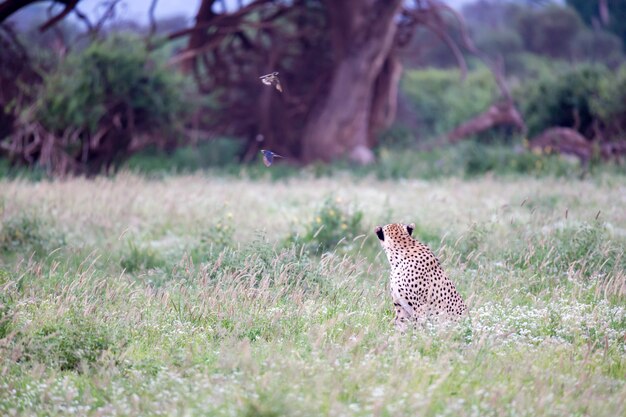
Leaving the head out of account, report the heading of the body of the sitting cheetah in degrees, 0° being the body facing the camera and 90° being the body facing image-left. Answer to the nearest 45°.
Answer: approximately 135°

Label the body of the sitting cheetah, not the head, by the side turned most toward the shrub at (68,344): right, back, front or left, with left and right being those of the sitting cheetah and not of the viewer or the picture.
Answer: left

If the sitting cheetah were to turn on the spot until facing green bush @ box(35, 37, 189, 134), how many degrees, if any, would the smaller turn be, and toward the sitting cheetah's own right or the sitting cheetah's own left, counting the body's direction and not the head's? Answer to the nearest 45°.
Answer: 0° — it already faces it

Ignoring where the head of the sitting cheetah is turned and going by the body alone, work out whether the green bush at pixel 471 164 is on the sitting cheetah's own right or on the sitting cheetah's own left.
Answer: on the sitting cheetah's own right

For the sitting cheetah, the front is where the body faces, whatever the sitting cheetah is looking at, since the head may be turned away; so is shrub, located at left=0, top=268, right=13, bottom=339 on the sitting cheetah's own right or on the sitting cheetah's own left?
on the sitting cheetah's own left

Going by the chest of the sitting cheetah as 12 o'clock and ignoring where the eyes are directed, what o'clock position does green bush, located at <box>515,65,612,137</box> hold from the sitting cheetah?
The green bush is roughly at 2 o'clock from the sitting cheetah.

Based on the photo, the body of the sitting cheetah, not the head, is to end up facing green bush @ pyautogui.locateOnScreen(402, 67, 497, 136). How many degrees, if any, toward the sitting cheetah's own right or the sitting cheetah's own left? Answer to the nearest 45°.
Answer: approximately 45° to the sitting cheetah's own right
